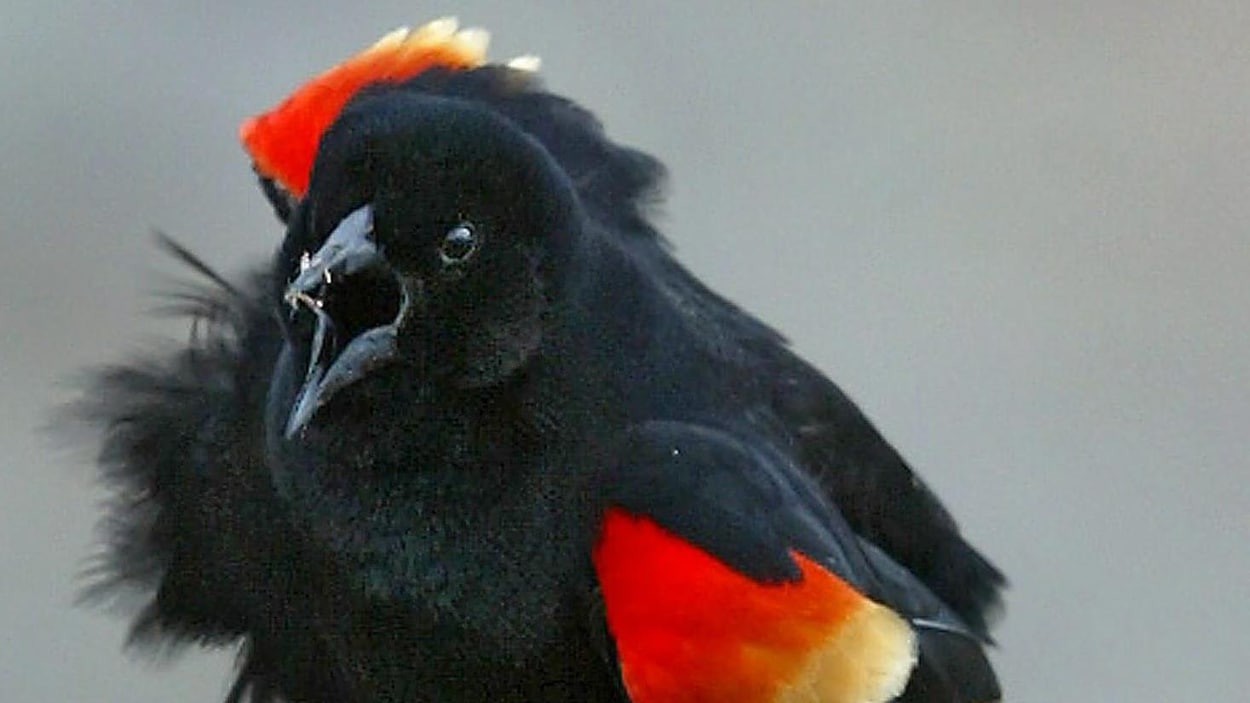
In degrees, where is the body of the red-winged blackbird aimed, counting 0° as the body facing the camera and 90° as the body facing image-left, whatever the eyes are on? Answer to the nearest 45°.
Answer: approximately 45°
